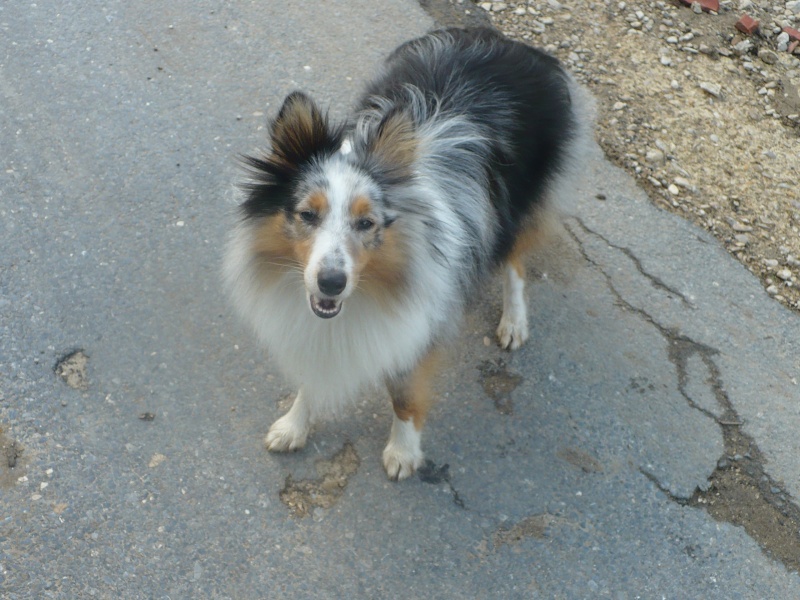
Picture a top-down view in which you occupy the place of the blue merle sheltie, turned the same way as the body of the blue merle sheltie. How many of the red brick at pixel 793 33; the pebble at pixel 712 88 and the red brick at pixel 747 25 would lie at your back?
3

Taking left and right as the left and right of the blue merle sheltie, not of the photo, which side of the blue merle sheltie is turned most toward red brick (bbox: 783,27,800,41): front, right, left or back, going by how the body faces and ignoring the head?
back

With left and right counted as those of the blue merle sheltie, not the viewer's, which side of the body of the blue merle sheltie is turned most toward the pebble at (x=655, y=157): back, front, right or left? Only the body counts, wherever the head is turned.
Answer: back

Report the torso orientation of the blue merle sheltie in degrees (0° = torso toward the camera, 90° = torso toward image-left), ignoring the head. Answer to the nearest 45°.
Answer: approximately 45°

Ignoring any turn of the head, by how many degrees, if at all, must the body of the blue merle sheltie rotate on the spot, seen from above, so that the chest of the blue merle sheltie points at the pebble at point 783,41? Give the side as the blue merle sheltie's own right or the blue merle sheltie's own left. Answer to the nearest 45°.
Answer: approximately 180°

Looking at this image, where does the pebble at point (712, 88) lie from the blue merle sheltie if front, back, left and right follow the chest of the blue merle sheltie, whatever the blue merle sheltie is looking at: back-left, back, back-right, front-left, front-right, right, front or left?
back

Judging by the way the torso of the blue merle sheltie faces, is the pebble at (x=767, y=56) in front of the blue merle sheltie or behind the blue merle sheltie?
behind

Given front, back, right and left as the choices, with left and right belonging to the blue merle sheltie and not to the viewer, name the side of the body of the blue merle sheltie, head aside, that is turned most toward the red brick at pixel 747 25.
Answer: back
